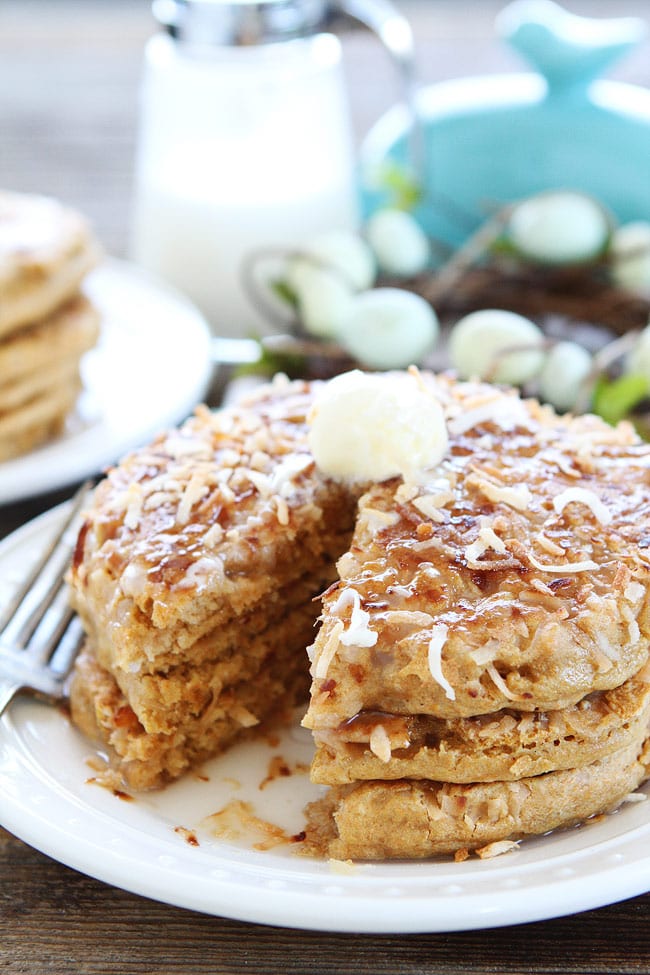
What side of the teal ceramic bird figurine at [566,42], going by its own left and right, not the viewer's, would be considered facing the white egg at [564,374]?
left

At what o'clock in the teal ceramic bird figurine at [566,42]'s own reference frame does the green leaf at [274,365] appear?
The green leaf is roughly at 10 o'clock from the teal ceramic bird figurine.

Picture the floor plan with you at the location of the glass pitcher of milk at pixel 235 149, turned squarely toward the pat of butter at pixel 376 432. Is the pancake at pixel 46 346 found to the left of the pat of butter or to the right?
right

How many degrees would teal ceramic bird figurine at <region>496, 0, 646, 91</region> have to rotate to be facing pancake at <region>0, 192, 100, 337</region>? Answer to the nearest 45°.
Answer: approximately 45° to its left

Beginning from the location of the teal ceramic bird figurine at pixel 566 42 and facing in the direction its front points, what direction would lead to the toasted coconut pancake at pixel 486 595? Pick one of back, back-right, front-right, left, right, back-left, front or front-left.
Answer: left

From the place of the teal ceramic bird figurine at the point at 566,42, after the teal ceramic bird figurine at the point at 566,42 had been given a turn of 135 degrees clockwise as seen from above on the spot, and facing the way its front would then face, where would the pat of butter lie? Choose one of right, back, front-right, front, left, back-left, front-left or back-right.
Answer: back-right
